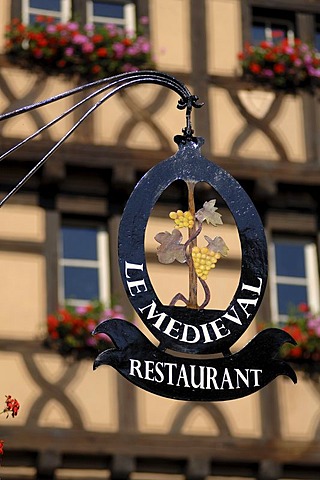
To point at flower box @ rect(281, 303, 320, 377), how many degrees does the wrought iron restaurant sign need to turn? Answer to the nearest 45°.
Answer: approximately 180°

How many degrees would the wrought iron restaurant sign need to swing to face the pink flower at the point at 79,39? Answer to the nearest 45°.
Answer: approximately 180°

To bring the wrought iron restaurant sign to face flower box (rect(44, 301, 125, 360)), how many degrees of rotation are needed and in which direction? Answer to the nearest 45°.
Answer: approximately 180°

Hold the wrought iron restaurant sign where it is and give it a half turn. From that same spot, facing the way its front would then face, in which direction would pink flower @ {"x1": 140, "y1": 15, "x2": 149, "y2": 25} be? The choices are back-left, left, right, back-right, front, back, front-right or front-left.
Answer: front

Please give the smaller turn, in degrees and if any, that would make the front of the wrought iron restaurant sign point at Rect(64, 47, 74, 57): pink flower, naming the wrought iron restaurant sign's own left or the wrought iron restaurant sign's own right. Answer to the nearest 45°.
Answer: approximately 180°

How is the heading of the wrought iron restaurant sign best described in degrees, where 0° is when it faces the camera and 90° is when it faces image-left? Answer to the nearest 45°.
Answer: approximately 0°

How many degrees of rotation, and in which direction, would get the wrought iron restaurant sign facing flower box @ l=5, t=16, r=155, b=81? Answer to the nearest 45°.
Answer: approximately 180°

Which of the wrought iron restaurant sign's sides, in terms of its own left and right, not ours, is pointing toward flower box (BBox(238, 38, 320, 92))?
back

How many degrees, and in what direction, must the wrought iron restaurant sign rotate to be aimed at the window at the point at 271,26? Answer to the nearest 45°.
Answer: approximately 180°

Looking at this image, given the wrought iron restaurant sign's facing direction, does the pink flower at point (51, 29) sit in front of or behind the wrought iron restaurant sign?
behind

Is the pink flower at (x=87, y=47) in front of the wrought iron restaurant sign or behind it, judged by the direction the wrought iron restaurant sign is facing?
behind
